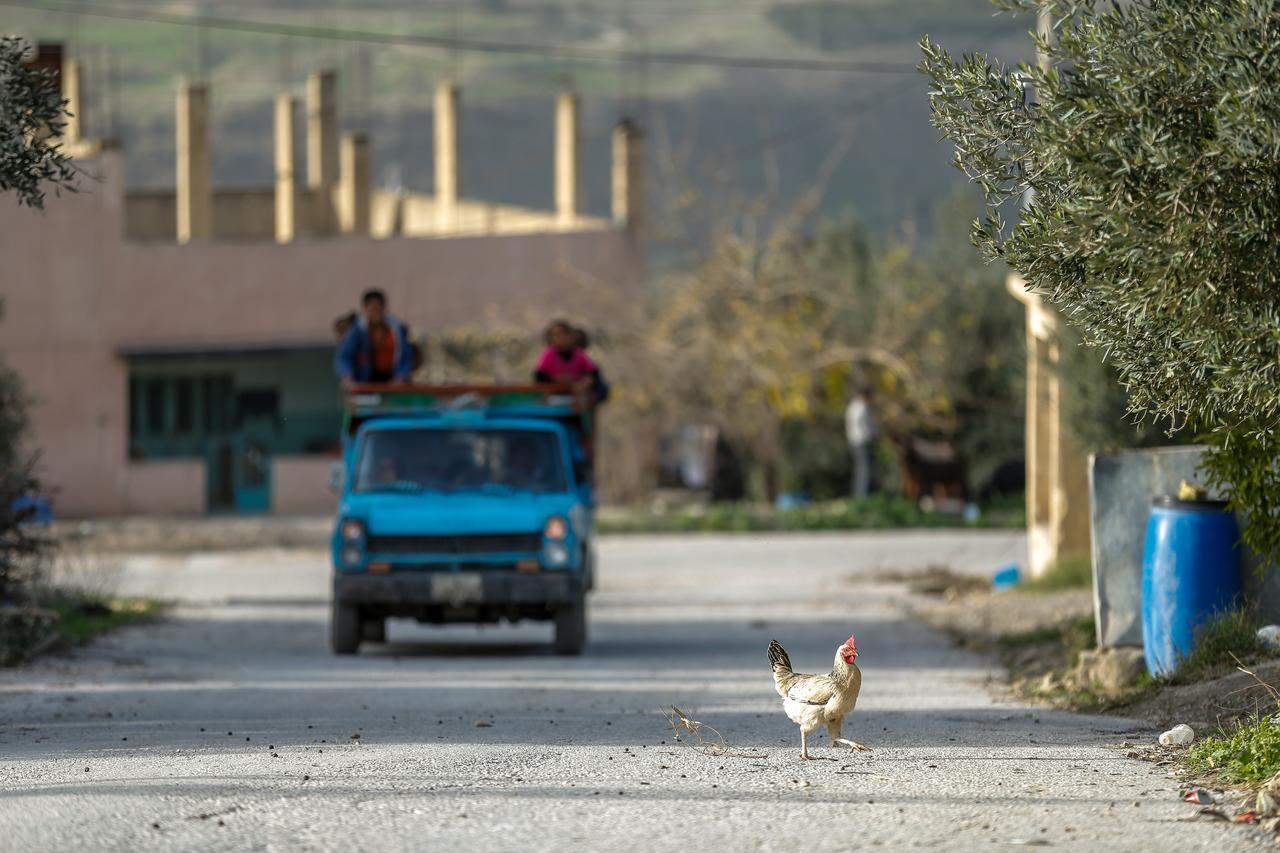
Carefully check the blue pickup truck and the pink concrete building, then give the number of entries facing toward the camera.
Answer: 2

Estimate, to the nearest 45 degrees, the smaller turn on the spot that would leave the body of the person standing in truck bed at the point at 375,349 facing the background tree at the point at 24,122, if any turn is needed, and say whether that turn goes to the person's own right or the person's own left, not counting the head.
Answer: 0° — they already face it

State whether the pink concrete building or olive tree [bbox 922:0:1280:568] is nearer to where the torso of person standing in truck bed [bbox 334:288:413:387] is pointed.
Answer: the olive tree

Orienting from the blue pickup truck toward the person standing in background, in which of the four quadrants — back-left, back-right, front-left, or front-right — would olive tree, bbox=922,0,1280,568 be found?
back-right

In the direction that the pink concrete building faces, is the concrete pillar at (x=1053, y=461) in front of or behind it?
in front

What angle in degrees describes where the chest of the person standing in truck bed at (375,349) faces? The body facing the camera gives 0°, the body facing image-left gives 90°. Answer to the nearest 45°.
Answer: approximately 0°

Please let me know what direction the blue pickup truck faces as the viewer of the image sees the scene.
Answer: facing the viewer

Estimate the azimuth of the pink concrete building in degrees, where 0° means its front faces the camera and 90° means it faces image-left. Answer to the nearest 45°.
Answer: approximately 0°

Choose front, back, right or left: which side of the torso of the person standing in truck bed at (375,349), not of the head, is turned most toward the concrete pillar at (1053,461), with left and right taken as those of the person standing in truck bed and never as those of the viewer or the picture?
left
